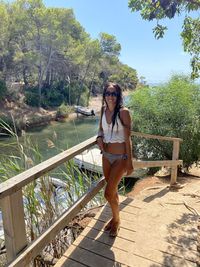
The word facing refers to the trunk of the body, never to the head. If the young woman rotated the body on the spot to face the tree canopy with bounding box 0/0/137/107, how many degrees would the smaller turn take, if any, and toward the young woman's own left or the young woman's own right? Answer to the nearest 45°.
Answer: approximately 135° to the young woman's own right

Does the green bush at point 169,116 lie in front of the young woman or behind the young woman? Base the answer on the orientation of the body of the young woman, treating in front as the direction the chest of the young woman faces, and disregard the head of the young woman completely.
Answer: behind

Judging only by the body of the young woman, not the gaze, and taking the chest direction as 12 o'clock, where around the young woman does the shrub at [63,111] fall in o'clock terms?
The shrub is roughly at 4 o'clock from the young woman.

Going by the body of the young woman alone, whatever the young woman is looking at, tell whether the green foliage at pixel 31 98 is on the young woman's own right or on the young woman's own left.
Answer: on the young woman's own right

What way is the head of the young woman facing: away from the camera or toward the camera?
toward the camera

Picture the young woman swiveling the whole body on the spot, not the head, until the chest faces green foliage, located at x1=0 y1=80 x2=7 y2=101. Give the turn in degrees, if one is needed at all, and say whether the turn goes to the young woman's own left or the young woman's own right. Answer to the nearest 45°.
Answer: approximately 90° to the young woman's own right
